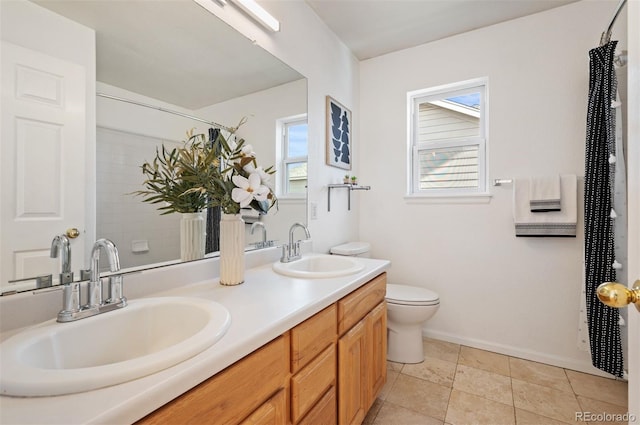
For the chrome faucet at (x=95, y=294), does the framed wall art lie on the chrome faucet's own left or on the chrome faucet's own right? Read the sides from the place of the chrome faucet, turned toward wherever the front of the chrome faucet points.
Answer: on the chrome faucet's own left

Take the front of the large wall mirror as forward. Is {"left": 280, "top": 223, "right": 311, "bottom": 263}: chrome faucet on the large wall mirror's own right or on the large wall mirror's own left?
on the large wall mirror's own left

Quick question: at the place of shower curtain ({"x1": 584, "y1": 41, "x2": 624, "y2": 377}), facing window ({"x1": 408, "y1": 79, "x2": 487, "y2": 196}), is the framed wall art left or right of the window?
left

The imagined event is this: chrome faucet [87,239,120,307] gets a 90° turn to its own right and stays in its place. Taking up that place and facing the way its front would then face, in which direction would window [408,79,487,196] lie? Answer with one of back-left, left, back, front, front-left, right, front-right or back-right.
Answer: back-left

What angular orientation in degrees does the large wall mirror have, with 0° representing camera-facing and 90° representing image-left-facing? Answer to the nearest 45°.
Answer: approximately 315°

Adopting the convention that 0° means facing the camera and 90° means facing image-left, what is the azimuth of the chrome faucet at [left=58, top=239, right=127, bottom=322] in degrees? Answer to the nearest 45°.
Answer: approximately 315°

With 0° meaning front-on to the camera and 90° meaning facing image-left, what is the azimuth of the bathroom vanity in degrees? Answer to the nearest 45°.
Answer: approximately 315°

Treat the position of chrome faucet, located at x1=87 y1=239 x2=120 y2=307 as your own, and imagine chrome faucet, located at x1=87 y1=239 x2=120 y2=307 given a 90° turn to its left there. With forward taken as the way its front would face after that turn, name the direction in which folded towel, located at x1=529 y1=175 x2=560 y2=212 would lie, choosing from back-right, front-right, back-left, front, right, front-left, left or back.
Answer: front-right
